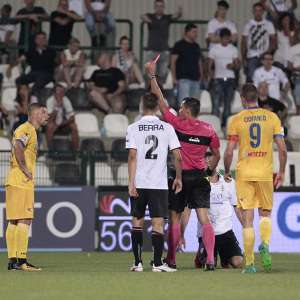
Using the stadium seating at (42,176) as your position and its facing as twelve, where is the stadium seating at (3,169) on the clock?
the stadium seating at (3,169) is roughly at 3 o'clock from the stadium seating at (42,176).

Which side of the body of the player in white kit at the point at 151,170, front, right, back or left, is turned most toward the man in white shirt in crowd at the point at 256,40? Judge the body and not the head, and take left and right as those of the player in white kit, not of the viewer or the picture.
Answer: front

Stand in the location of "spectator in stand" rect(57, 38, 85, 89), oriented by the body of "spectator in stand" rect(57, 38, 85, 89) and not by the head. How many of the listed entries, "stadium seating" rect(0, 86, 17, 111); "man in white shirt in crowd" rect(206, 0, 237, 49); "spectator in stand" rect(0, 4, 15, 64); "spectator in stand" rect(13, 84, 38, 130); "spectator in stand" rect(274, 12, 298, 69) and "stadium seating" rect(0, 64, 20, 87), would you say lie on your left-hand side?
2

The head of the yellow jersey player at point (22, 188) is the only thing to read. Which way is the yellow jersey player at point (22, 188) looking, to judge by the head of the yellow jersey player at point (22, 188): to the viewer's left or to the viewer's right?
to the viewer's right

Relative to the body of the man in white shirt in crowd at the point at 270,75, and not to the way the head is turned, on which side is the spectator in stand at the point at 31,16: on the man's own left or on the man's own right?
on the man's own right

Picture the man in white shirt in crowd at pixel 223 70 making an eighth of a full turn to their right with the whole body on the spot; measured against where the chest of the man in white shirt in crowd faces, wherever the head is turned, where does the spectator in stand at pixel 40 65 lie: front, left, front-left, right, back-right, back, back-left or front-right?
front-right

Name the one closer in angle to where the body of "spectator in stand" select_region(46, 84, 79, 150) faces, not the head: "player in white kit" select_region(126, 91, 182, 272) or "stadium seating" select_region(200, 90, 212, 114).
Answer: the player in white kit

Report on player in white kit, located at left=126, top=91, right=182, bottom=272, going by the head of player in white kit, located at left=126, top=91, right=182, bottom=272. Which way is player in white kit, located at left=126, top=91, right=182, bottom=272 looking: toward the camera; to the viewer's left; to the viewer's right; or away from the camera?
away from the camera

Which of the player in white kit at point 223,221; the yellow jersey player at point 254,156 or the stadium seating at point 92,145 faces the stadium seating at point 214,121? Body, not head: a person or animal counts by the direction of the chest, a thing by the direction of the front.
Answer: the yellow jersey player

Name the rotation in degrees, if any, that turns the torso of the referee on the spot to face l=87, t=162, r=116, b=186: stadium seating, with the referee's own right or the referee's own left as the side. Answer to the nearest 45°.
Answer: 0° — they already face it

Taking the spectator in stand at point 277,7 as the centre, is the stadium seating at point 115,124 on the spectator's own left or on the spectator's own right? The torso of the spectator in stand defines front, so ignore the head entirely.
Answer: on the spectator's own right

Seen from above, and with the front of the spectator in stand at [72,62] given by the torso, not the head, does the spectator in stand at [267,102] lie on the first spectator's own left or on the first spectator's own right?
on the first spectator's own left
